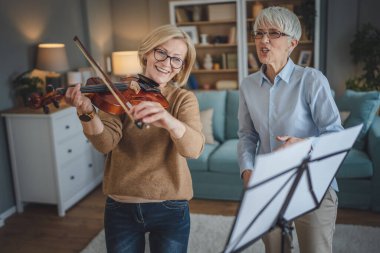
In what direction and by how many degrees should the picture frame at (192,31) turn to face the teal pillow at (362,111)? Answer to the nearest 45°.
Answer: approximately 45° to its left

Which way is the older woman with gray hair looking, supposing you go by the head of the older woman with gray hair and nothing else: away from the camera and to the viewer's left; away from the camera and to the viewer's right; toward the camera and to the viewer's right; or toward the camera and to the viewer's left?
toward the camera and to the viewer's left

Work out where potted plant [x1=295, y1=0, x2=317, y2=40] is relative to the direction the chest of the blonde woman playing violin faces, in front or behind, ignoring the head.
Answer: behind

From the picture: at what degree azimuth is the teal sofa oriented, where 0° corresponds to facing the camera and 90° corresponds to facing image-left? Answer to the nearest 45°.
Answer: approximately 0°

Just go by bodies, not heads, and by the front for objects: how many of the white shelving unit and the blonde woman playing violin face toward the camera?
2

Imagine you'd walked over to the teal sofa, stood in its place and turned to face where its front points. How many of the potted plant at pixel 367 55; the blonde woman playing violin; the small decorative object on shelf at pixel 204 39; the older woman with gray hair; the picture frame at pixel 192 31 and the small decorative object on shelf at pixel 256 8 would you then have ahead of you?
2

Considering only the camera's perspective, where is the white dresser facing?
facing the viewer and to the right of the viewer

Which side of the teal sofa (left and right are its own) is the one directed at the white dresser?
right

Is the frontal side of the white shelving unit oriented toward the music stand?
yes

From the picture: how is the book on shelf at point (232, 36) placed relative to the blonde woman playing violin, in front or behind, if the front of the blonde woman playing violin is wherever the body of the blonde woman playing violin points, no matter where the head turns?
behind
